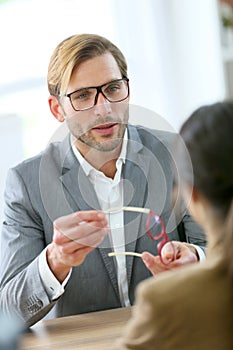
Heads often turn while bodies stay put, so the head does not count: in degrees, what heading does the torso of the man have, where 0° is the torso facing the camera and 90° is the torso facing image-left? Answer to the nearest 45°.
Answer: approximately 315°

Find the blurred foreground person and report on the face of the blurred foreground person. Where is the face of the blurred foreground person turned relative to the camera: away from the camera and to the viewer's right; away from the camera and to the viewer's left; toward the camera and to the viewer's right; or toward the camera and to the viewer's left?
away from the camera and to the viewer's left

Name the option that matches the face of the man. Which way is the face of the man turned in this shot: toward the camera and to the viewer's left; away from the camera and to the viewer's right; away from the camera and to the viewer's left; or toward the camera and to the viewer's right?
toward the camera and to the viewer's right

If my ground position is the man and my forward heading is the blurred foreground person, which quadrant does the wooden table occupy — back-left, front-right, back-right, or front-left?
front-right
